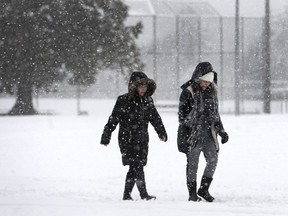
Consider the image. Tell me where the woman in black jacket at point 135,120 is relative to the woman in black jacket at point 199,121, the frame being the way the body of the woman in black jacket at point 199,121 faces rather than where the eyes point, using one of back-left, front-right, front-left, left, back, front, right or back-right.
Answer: back-right

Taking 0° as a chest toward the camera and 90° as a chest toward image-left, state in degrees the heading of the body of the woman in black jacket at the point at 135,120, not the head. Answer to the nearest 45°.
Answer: approximately 315°

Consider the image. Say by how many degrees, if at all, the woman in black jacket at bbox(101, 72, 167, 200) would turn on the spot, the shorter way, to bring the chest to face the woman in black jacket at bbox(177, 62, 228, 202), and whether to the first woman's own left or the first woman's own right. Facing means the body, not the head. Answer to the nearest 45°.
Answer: approximately 45° to the first woman's own left

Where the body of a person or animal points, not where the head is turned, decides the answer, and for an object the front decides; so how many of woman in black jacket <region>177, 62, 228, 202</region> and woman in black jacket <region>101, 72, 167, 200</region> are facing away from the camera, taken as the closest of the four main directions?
0
